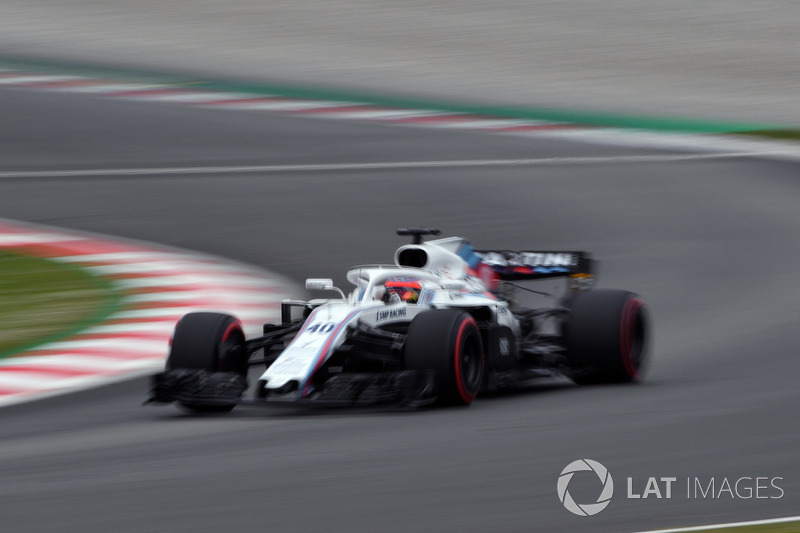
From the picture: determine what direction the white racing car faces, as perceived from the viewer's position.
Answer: facing the viewer and to the left of the viewer
